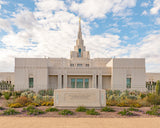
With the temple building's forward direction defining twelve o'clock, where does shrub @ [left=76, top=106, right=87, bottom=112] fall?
The shrub is roughly at 12 o'clock from the temple building.

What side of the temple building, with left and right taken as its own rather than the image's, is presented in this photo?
front
